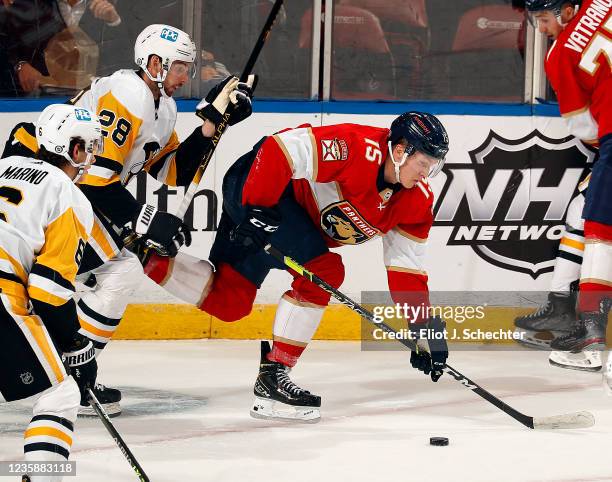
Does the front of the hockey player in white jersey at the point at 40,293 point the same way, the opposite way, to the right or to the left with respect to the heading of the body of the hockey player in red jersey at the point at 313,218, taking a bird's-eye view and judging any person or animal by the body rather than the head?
to the left

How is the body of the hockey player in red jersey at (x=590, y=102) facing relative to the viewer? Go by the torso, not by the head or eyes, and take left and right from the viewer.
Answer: facing away from the viewer and to the left of the viewer

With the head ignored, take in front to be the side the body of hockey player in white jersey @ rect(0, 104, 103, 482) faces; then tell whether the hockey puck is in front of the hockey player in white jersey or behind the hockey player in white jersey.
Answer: in front

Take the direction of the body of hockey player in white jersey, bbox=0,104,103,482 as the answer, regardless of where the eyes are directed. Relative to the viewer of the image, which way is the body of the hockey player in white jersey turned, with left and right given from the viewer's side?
facing away from the viewer and to the right of the viewer

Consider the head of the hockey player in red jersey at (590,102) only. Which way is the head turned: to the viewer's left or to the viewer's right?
to the viewer's left

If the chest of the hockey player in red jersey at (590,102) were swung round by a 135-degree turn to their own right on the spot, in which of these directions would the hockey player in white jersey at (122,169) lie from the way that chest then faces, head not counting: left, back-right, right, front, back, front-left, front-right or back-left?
back-right

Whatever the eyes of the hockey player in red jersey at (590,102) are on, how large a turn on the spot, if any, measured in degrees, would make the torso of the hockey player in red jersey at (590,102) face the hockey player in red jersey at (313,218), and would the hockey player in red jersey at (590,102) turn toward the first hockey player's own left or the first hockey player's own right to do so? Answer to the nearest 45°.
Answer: approximately 90° to the first hockey player's own left

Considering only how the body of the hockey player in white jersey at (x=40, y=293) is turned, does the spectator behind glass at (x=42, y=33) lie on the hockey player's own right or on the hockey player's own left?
on the hockey player's own left

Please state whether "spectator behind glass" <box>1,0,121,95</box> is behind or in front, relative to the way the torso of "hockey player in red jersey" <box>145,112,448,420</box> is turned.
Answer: behind

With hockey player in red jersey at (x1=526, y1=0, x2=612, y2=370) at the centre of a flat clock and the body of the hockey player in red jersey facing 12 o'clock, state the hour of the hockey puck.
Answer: The hockey puck is roughly at 8 o'clock from the hockey player in red jersey.

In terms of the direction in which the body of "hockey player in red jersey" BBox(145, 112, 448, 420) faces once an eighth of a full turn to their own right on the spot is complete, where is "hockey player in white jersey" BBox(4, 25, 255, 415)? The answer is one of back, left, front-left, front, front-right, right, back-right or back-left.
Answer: right

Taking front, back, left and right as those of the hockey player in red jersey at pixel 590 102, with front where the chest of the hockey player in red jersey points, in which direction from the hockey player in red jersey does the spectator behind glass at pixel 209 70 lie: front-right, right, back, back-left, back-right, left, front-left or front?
front-left

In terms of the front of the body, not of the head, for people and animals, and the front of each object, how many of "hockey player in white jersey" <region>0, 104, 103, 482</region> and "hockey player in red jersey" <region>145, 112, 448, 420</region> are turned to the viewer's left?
0

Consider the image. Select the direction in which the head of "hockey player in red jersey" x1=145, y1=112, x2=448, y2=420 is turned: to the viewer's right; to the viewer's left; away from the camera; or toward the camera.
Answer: to the viewer's right
